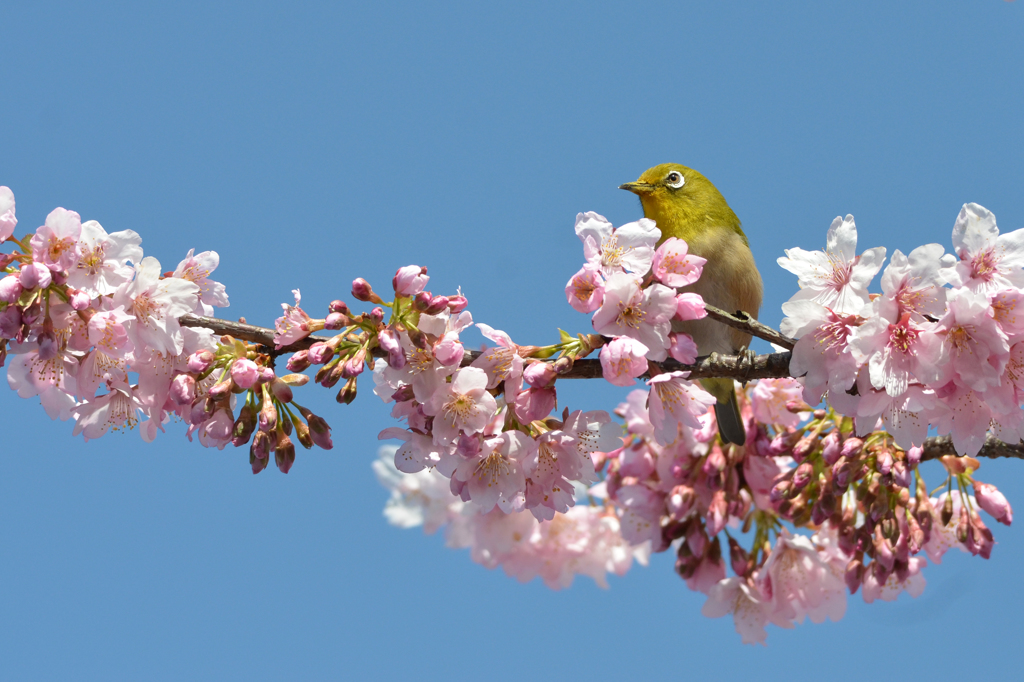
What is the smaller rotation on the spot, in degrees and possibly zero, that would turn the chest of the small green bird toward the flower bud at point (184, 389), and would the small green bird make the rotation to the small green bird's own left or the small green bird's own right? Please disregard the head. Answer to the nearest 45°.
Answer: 0° — it already faces it

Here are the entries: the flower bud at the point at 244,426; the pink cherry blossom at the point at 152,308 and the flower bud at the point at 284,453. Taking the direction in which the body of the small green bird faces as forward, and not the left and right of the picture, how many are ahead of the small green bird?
3

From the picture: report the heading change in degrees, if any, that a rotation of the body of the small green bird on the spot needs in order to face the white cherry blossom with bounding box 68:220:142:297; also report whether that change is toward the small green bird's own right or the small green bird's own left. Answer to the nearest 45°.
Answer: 0° — it already faces it

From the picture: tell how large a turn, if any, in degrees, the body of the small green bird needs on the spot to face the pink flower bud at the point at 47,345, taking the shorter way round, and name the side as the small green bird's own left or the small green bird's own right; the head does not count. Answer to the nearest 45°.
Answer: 0° — it already faces it

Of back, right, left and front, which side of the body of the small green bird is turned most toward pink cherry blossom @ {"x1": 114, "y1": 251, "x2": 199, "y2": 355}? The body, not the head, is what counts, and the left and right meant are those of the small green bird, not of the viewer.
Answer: front

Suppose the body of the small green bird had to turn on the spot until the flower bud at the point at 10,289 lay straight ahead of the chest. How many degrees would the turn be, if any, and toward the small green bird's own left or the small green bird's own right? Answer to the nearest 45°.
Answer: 0° — it already faces it

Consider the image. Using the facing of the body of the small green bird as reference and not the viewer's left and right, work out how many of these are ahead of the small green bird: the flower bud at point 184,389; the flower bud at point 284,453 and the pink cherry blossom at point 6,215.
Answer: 3

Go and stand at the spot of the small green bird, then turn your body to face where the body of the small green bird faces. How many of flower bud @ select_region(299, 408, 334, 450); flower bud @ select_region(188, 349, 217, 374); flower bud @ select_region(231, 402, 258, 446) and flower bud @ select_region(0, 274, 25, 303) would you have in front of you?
4

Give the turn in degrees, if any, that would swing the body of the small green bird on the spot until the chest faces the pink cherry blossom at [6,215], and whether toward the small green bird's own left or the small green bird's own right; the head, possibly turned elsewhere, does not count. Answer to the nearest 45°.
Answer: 0° — it already faces it

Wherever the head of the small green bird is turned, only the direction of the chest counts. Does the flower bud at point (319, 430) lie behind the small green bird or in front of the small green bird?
in front

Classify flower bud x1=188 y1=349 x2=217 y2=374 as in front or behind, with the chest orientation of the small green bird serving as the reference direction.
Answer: in front

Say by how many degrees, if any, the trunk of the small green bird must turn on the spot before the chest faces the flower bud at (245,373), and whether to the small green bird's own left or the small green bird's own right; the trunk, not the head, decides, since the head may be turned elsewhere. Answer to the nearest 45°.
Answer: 0° — it already faces it

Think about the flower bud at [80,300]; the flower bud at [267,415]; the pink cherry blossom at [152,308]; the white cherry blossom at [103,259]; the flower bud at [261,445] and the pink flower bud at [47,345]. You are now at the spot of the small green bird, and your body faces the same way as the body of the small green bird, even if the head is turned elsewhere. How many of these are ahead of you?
6

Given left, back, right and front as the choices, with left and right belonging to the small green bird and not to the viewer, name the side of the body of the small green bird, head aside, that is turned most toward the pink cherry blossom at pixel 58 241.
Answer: front
